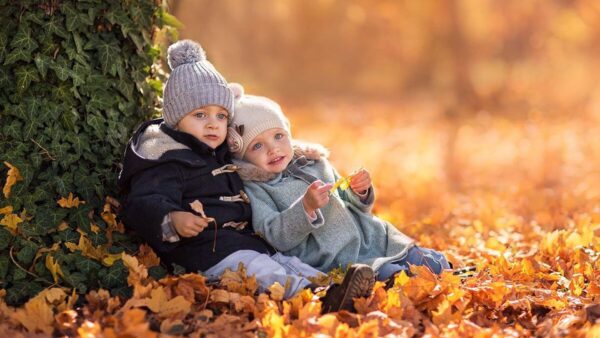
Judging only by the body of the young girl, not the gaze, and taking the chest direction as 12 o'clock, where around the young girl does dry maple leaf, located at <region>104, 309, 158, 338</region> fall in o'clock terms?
The dry maple leaf is roughly at 2 o'clock from the young girl.

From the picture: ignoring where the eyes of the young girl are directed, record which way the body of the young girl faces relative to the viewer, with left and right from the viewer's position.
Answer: facing the viewer and to the right of the viewer

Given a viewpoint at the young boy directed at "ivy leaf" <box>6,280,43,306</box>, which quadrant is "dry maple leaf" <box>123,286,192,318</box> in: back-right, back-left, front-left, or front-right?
front-left

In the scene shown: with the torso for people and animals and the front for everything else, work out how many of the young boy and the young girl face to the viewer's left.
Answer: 0

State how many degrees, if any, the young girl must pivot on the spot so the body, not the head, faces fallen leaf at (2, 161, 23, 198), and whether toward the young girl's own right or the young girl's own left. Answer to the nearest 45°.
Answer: approximately 135° to the young girl's own right

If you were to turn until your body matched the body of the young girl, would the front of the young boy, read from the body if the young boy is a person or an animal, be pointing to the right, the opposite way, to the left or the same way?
the same way

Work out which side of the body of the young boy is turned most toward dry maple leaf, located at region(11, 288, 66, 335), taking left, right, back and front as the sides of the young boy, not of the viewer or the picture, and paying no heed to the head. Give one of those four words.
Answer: right

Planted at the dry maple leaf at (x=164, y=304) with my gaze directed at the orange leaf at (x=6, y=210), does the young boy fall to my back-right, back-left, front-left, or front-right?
front-right

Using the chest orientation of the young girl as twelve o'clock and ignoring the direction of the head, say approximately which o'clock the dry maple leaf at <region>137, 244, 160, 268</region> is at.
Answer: The dry maple leaf is roughly at 4 o'clock from the young girl.

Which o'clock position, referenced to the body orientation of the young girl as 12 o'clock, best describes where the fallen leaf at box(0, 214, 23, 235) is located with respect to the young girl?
The fallen leaf is roughly at 4 o'clock from the young girl.

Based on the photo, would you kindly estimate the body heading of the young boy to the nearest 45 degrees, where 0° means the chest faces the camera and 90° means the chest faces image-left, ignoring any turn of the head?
approximately 315°

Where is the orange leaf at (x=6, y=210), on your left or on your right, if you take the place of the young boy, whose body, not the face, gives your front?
on your right

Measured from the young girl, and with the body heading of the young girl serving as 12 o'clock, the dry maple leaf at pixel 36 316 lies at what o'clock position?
The dry maple leaf is roughly at 3 o'clock from the young girl.

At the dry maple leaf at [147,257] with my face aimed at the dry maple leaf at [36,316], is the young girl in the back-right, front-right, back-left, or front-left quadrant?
back-left

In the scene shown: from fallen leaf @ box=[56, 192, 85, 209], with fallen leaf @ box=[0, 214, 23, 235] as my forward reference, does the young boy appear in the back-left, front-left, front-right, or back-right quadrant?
back-left
